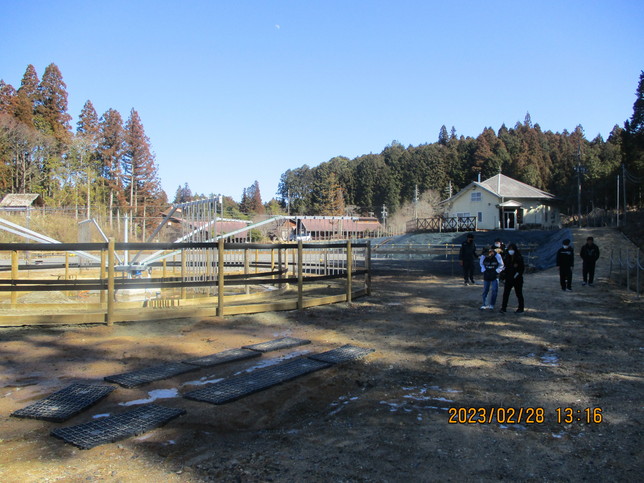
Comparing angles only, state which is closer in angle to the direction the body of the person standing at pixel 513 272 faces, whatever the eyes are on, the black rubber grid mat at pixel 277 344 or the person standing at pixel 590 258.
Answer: the black rubber grid mat

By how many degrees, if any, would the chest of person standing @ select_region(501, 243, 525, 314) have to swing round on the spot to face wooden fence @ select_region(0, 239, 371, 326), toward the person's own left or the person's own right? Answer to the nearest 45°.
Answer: approximately 90° to the person's own right

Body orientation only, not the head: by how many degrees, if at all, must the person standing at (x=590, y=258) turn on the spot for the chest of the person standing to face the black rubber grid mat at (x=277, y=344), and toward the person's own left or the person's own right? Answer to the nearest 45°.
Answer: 0° — they already face it

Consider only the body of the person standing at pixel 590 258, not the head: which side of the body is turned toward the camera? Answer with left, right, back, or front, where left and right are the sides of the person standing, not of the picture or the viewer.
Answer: front

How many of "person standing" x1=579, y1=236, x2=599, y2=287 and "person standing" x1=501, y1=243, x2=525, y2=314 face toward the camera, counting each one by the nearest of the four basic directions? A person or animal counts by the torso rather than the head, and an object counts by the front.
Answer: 2

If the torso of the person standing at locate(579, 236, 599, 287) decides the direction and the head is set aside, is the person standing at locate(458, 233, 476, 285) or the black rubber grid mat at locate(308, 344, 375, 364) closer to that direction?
the black rubber grid mat

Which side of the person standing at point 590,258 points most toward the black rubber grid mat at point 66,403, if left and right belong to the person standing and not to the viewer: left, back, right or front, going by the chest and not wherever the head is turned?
front

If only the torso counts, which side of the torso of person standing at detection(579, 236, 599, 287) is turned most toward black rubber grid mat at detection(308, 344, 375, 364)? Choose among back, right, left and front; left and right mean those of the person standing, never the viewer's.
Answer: front

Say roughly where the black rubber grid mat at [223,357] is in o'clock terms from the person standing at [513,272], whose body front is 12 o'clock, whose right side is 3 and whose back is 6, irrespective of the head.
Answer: The black rubber grid mat is roughly at 1 o'clock from the person standing.

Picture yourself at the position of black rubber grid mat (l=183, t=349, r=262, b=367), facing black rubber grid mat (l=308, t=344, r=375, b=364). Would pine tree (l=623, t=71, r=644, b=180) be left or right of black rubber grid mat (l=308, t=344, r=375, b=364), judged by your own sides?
left

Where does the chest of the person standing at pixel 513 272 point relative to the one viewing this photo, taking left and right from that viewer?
facing the viewer

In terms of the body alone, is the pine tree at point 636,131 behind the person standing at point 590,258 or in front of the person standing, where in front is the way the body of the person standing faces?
behind

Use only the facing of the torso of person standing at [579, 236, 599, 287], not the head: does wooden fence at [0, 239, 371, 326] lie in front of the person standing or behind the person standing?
in front
